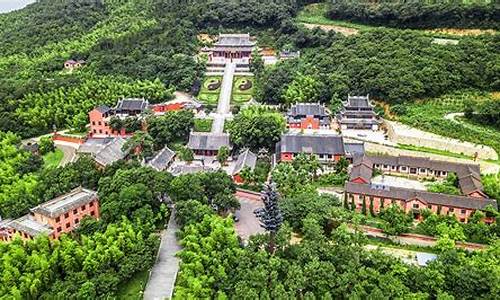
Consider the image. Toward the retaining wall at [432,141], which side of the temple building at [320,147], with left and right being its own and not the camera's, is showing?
left

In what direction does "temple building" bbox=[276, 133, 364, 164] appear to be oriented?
toward the camera

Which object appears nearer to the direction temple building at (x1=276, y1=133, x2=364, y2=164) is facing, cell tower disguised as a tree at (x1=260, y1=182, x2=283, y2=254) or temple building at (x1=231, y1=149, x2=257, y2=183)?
the cell tower disguised as a tree

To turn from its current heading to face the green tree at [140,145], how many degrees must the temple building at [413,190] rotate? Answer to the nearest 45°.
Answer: approximately 90° to its right

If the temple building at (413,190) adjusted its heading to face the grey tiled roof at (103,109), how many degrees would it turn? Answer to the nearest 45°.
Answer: approximately 90° to its right

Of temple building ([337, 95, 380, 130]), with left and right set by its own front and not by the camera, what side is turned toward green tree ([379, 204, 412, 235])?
front

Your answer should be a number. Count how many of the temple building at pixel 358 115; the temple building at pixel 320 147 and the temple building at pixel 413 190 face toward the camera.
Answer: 3

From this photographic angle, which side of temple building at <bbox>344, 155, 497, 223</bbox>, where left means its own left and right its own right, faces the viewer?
front

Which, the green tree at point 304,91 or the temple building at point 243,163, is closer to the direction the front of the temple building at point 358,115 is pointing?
the temple building

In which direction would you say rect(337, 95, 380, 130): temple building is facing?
toward the camera
